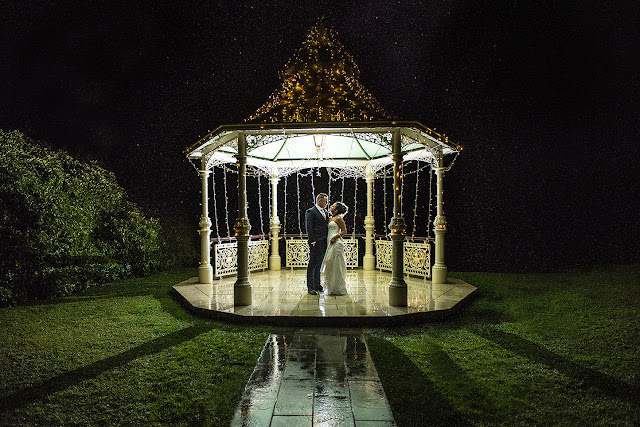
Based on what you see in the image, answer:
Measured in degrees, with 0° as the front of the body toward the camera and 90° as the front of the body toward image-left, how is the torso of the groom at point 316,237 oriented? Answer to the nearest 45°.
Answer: approximately 315°

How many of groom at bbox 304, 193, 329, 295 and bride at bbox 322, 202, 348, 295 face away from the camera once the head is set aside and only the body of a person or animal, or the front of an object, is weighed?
0

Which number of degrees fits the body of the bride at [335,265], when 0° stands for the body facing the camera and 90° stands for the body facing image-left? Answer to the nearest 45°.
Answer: approximately 45°
